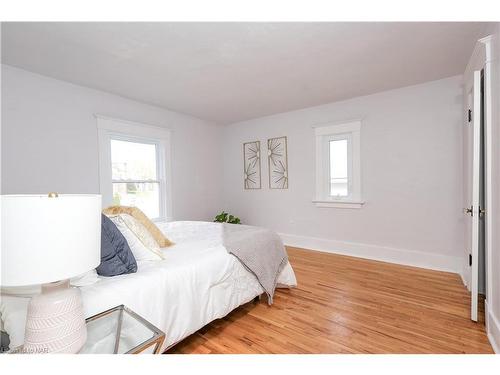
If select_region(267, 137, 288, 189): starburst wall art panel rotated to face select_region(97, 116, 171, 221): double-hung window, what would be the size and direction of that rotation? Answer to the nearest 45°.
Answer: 0° — it already faces it

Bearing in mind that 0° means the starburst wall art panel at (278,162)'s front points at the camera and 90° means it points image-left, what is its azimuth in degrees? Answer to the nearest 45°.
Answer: approximately 45°

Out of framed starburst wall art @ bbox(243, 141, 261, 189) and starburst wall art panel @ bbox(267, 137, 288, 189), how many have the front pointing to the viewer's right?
0

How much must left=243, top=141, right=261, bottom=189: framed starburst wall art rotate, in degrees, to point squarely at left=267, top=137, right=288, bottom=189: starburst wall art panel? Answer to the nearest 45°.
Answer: approximately 90° to its left

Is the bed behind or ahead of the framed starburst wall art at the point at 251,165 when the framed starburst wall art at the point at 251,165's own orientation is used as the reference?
ahead

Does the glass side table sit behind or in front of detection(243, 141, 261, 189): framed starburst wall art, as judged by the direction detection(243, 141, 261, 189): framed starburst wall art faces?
in front

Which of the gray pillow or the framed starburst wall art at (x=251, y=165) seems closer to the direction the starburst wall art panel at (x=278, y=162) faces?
the gray pillow

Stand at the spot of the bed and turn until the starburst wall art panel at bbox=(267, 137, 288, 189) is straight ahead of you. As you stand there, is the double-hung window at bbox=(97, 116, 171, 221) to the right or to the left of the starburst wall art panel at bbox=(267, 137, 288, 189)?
left
